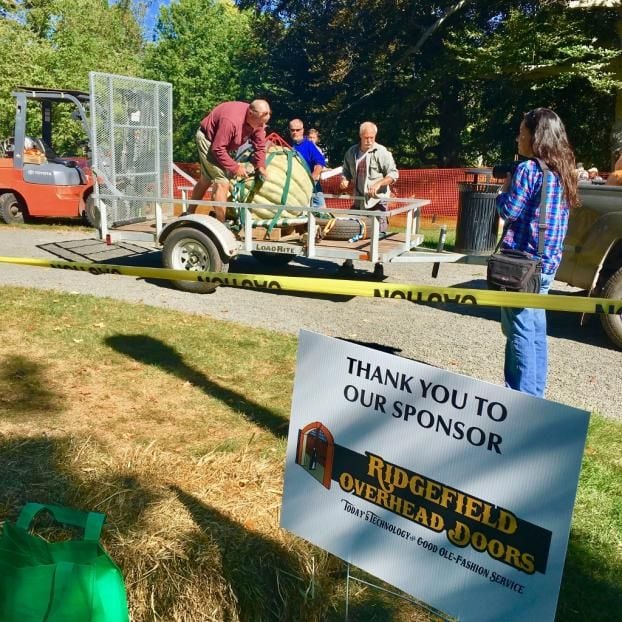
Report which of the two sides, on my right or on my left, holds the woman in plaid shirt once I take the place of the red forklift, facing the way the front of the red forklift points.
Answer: on my right

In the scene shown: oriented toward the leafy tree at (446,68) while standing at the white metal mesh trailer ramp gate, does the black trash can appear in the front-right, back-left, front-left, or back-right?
front-right

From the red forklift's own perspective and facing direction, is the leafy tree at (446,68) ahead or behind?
ahead

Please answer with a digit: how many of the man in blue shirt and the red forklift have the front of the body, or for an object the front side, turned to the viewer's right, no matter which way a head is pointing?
1

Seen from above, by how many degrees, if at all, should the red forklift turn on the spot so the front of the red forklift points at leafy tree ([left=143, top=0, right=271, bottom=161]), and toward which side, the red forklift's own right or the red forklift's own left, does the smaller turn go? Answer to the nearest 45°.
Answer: approximately 90° to the red forklift's own left

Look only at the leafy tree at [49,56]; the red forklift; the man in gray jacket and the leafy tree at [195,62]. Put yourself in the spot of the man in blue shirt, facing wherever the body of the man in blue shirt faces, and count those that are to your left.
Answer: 1

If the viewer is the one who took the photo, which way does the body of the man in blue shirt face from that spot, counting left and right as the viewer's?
facing the viewer and to the left of the viewer

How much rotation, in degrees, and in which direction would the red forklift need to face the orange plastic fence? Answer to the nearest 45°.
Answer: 0° — it already faces it

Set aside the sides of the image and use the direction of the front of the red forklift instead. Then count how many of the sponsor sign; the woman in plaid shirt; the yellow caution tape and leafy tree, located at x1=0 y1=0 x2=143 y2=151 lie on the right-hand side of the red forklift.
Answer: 3

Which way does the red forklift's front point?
to the viewer's right

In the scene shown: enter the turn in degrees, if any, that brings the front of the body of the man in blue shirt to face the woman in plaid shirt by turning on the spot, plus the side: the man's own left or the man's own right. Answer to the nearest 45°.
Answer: approximately 45° to the man's own left

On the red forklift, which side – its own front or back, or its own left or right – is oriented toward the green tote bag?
right

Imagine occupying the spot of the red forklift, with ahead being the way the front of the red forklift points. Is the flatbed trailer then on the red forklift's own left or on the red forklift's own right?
on the red forklift's own right

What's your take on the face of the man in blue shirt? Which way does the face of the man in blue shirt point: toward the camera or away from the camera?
toward the camera

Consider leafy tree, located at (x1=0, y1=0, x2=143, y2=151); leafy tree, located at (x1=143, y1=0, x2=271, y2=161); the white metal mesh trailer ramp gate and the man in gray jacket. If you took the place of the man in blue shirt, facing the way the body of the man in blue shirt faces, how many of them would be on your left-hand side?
1

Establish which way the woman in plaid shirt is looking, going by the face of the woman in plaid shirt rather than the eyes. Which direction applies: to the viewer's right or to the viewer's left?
to the viewer's left
